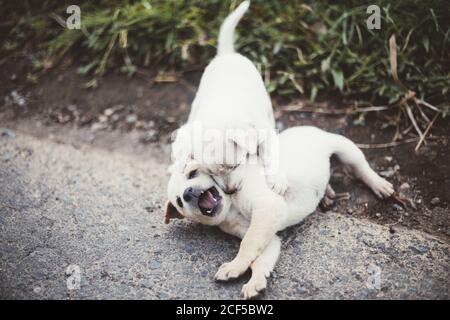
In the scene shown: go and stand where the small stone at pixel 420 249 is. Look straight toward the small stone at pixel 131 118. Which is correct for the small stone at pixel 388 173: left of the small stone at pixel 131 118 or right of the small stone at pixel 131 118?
right

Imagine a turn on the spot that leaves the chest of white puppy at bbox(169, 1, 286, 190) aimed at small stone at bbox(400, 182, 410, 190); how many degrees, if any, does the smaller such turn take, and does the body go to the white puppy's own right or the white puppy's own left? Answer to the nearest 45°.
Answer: approximately 90° to the white puppy's own left

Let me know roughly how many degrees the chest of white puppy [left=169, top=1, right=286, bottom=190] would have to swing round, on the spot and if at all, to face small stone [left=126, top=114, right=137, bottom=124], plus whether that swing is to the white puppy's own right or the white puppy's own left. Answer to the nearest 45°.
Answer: approximately 135° to the white puppy's own right

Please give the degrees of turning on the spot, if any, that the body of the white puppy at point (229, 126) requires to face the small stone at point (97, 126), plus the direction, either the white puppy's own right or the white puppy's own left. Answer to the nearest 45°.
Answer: approximately 135° to the white puppy's own right

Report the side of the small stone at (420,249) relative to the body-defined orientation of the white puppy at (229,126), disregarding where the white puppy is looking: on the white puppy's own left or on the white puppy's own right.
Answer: on the white puppy's own left

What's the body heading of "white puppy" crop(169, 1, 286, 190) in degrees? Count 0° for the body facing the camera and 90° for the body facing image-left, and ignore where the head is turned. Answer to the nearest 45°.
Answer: approximately 0°
